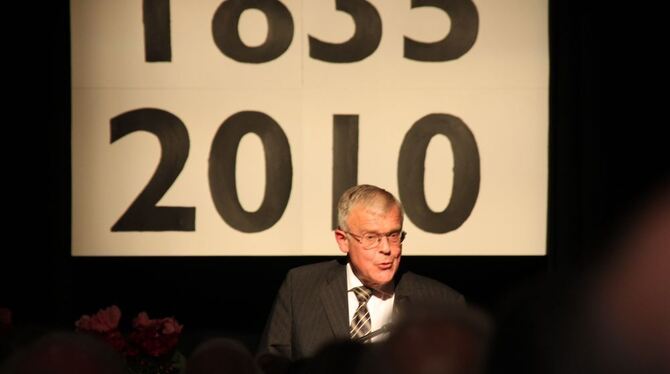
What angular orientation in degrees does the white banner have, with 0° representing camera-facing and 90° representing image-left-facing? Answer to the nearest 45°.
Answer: approximately 0°

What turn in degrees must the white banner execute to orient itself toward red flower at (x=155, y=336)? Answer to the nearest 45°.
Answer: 0° — it already faces it

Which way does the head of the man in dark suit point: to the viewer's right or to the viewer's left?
to the viewer's right
